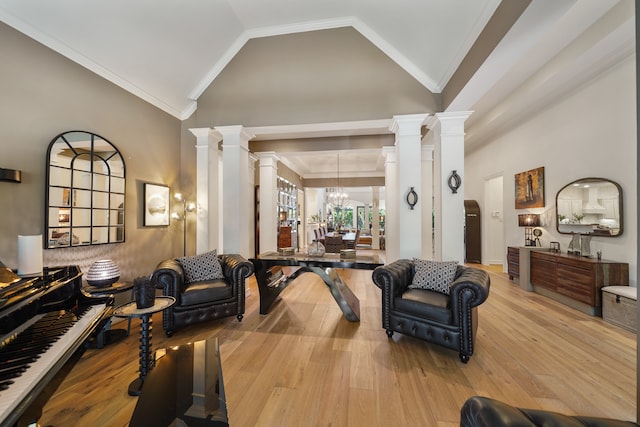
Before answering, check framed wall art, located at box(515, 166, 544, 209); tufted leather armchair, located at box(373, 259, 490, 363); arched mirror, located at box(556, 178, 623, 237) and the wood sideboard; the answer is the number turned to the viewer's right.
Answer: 0

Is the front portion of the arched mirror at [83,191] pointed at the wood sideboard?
yes

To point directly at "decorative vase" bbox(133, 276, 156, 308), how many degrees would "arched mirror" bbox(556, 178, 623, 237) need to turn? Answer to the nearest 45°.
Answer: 0° — it already faces it

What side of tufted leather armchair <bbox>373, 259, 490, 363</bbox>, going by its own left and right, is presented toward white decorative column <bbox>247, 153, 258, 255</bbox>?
right

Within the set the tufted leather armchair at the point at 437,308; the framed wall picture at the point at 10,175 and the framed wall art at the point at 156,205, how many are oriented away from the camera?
0

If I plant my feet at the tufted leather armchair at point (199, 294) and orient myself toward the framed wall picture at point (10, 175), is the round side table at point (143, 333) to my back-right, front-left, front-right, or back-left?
front-left

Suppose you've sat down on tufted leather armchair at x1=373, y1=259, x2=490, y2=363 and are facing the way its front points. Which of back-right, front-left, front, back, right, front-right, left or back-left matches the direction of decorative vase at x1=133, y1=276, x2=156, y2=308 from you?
front

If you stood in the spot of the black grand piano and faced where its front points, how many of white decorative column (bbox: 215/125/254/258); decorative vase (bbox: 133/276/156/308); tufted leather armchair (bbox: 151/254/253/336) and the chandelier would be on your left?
4

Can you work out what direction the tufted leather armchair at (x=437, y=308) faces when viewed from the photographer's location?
facing the viewer and to the left of the viewer

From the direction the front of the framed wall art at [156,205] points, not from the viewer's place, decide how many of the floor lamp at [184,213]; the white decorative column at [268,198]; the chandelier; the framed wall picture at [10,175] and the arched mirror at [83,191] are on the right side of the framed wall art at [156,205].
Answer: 2

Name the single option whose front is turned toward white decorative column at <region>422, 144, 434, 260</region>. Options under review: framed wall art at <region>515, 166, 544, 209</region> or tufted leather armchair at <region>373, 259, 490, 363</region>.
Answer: the framed wall art

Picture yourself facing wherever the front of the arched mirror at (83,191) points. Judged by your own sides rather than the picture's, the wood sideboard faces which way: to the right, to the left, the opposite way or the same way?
the opposite way

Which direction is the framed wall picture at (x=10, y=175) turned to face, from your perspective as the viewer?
facing the viewer and to the right of the viewer

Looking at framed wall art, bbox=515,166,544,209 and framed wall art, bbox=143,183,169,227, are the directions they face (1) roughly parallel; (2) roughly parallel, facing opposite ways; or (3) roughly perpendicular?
roughly parallel, facing opposite ways

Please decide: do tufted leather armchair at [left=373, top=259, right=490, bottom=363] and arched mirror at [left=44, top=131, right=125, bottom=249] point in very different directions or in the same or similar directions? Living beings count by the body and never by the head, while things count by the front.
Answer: very different directions

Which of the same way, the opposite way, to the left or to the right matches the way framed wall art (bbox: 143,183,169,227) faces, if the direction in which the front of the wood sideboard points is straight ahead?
the opposite way
